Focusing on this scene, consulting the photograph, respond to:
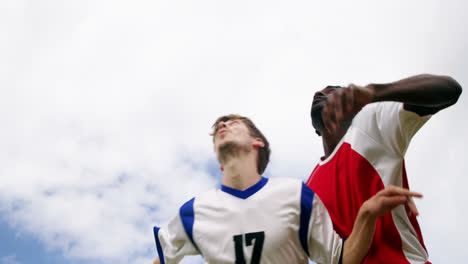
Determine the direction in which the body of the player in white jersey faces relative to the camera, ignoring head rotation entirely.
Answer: toward the camera

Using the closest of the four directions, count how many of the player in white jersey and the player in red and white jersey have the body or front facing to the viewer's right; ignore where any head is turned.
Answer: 0

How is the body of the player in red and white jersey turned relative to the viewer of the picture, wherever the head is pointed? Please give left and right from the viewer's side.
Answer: facing the viewer and to the left of the viewer

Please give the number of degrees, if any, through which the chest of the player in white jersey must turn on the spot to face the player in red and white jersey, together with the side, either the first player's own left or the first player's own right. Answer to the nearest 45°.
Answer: approximately 90° to the first player's own left
